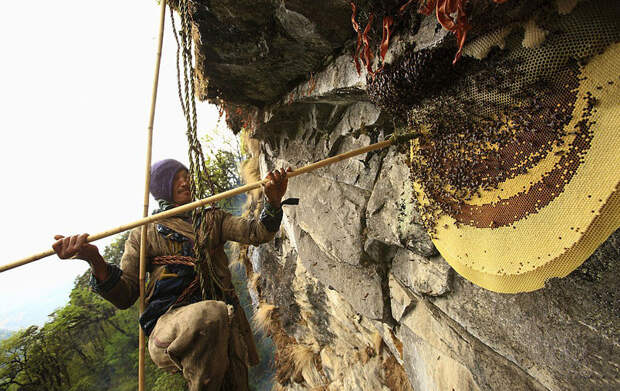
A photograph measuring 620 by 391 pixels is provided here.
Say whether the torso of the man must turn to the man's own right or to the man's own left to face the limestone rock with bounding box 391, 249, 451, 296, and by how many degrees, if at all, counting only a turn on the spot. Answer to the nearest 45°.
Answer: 0° — they already face it

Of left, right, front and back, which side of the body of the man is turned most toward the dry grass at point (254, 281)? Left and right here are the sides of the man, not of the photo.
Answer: left

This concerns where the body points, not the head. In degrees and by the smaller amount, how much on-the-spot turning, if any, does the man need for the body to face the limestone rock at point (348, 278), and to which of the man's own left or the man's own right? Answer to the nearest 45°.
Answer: approximately 45° to the man's own left

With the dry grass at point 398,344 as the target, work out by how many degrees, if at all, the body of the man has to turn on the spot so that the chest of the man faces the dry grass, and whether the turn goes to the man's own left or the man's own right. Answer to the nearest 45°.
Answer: approximately 45° to the man's own left

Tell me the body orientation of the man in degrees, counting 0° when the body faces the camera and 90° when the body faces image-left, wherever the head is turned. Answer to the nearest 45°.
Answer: approximately 315°
